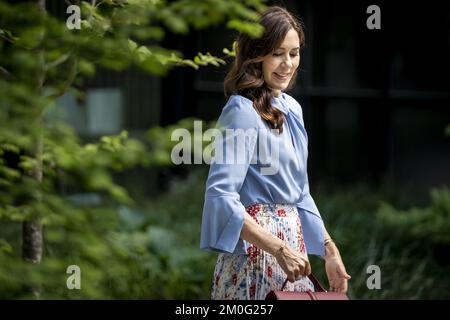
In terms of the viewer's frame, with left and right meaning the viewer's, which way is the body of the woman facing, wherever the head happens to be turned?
facing the viewer and to the right of the viewer

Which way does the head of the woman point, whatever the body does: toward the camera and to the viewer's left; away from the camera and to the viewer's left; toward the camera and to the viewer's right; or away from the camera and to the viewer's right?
toward the camera and to the viewer's right
